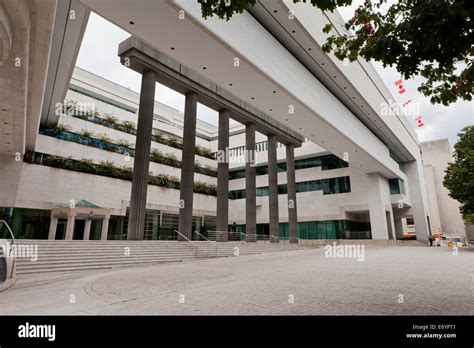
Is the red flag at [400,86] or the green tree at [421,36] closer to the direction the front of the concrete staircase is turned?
the green tree

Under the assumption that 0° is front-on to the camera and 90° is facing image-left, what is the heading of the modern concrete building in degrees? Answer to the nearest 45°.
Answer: approximately 315°

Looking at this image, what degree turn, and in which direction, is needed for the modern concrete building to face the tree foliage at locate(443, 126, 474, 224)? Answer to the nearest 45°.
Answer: approximately 45° to its left

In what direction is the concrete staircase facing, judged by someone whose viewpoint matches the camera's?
facing the viewer and to the right of the viewer

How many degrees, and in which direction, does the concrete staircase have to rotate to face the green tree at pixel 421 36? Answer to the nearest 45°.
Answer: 0° — it already faces it

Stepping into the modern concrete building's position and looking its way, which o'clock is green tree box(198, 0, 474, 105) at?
The green tree is roughly at 1 o'clock from the modern concrete building.

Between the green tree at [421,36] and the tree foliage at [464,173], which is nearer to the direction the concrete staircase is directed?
the green tree

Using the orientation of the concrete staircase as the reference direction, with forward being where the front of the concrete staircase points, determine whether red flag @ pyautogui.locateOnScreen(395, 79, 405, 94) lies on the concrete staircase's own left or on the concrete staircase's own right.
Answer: on the concrete staircase's own left
